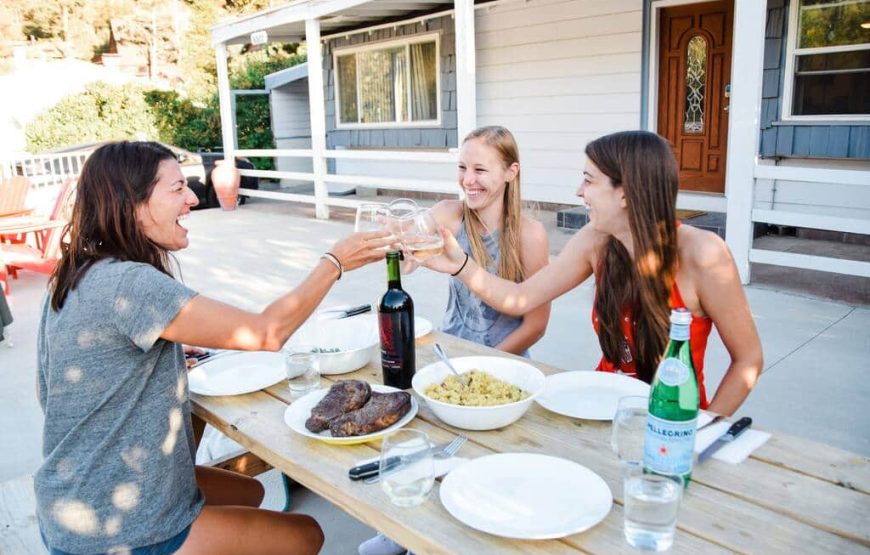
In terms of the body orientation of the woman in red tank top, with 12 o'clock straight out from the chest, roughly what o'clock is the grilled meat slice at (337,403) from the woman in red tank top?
The grilled meat slice is roughly at 12 o'clock from the woman in red tank top.

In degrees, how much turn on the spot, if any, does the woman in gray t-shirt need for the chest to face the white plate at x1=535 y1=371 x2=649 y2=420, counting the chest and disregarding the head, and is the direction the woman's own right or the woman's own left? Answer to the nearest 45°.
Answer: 0° — they already face it

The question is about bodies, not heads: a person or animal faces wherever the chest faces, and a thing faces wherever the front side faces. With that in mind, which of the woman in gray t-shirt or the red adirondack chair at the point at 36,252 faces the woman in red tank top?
the woman in gray t-shirt

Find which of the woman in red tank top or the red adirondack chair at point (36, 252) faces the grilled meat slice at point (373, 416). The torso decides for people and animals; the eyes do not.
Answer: the woman in red tank top

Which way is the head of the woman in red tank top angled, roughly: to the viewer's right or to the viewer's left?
to the viewer's left

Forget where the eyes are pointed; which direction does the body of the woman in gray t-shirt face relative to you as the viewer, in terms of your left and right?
facing to the right of the viewer

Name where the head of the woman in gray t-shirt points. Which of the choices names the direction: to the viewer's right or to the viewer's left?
to the viewer's right
